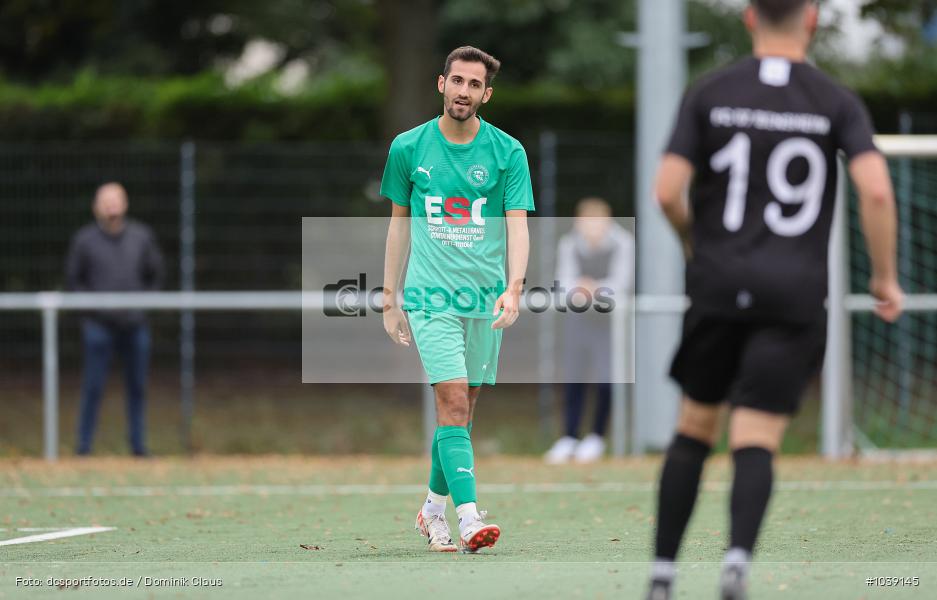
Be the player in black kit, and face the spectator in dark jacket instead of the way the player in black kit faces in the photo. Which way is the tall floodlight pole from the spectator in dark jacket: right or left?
right

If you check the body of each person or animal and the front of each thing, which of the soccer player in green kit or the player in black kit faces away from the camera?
the player in black kit

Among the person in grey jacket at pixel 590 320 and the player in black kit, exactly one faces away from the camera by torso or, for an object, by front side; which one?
the player in black kit

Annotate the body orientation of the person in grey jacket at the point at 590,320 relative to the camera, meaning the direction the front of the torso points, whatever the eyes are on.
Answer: toward the camera

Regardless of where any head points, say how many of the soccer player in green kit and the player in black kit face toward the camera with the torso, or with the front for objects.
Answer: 1

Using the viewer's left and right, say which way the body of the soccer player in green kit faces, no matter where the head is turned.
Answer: facing the viewer

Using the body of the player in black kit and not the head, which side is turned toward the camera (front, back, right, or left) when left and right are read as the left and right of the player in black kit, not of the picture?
back

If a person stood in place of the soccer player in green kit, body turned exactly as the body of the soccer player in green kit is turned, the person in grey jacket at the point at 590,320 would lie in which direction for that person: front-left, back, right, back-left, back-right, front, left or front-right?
back

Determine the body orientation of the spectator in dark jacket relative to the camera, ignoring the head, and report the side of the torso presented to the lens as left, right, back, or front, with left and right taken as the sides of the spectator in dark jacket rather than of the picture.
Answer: front

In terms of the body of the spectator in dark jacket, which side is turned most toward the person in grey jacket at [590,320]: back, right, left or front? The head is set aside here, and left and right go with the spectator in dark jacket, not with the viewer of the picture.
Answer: left

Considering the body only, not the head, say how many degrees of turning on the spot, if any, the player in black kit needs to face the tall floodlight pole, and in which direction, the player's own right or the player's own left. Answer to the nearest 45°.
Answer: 0° — they already face it

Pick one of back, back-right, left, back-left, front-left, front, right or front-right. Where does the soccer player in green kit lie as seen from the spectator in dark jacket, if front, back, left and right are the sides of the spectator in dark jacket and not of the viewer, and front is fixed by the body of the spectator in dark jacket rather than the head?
front
